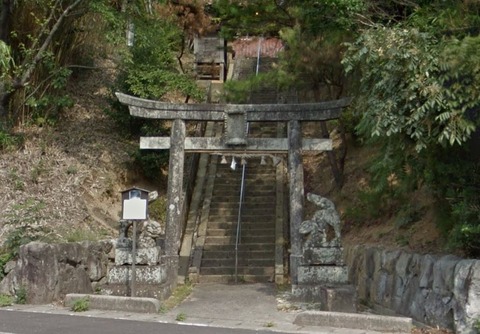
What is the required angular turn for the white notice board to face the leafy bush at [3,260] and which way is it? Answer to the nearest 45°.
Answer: approximately 135° to its right

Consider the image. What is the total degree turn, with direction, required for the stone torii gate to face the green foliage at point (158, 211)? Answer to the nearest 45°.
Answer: approximately 135° to its right

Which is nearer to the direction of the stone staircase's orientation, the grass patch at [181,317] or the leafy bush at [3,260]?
the grass patch

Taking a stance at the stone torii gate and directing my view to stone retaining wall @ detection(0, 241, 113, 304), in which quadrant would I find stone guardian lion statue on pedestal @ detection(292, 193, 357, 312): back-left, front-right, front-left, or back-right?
back-left

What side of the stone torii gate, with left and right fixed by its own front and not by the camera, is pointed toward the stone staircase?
back

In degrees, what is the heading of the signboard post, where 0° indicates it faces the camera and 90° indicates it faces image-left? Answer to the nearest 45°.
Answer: approximately 0°

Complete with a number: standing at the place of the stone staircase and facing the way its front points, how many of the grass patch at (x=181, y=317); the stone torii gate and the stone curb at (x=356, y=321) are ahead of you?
3

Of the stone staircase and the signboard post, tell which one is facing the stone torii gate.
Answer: the stone staircase

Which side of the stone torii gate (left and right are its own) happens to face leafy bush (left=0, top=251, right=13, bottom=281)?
right

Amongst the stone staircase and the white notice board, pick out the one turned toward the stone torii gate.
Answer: the stone staircase

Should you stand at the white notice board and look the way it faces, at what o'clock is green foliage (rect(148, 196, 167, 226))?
The green foliage is roughly at 6 o'clock from the white notice board.
